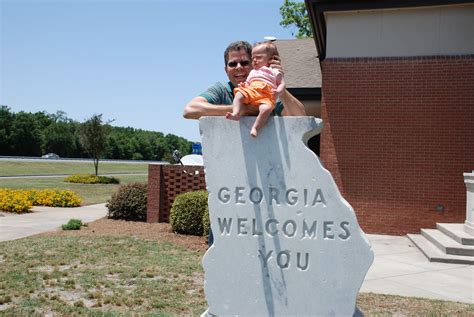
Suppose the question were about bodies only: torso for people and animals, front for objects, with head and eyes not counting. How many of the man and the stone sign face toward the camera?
2

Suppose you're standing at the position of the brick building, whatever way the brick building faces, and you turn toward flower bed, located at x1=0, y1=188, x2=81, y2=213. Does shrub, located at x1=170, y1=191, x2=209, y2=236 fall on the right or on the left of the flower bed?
left

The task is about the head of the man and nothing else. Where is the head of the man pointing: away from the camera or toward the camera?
toward the camera

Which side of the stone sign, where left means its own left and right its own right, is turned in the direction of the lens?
front

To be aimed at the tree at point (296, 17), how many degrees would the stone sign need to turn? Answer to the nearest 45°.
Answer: approximately 180°

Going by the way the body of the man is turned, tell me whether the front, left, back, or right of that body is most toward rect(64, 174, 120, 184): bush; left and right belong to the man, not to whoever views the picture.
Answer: back

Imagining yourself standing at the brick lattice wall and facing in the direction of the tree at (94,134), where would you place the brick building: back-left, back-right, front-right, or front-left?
back-right

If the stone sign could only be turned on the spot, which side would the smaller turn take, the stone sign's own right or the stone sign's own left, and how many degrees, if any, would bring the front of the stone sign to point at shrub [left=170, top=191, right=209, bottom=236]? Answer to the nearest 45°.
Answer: approximately 180°

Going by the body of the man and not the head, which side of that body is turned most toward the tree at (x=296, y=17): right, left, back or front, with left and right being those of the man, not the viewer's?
back

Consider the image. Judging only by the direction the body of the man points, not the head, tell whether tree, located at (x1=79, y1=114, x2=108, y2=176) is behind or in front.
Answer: behind

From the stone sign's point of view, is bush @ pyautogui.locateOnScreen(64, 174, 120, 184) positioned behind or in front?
behind

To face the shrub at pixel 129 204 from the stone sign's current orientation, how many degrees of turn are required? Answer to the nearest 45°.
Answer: approximately 135° to its right

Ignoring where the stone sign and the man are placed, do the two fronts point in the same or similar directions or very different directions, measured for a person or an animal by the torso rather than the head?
same or similar directions

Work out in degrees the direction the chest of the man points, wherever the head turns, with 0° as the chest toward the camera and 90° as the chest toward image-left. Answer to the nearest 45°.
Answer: approximately 0°
